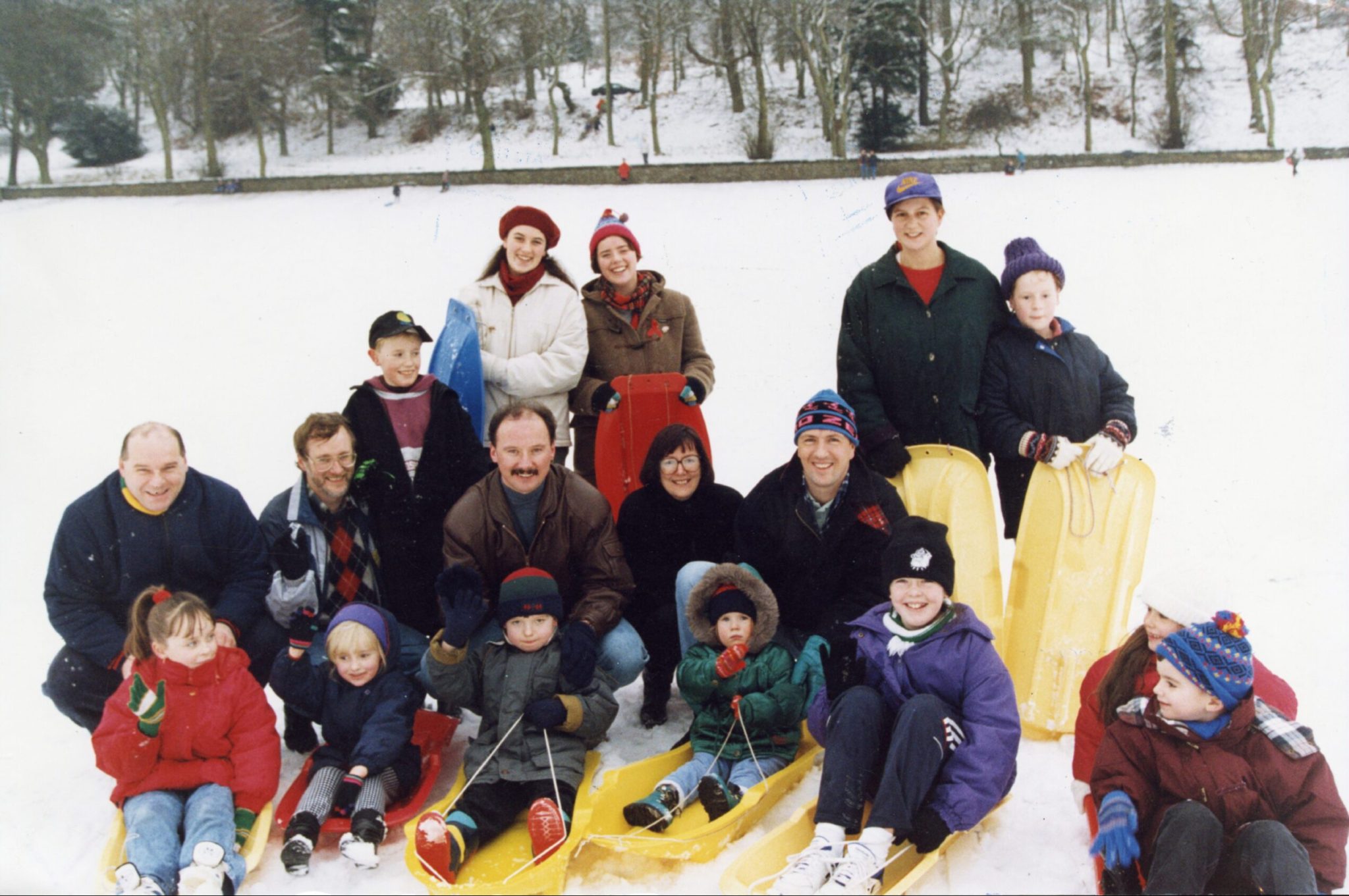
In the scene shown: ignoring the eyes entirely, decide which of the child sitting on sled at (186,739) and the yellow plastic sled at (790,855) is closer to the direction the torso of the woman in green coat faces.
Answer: the yellow plastic sled

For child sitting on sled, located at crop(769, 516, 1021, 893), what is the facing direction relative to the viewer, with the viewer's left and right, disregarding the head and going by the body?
facing the viewer and to the left of the viewer

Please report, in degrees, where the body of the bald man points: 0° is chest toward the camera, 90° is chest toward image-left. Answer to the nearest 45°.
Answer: approximately 0°

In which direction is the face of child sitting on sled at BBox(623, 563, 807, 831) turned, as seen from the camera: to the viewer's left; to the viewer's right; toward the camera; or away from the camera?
toward the camera

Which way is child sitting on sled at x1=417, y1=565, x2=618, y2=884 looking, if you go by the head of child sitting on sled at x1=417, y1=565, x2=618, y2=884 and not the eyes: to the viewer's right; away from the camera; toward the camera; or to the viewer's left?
toward the camera

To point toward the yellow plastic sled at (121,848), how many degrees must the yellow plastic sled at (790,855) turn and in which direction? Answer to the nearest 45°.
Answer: approximately 45° to its right

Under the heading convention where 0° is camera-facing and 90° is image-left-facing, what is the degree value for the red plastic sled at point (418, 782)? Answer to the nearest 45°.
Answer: approximately 45°

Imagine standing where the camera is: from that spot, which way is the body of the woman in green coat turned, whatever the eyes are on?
toward the camera

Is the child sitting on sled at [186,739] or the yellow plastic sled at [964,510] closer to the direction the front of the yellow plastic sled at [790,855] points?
the child sitting on sled

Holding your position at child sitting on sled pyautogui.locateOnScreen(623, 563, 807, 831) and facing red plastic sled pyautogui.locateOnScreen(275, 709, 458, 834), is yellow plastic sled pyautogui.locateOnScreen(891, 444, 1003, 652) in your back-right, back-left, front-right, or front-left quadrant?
back-right

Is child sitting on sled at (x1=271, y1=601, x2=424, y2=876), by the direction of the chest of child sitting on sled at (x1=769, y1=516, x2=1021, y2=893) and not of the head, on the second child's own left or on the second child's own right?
on the second child's own right

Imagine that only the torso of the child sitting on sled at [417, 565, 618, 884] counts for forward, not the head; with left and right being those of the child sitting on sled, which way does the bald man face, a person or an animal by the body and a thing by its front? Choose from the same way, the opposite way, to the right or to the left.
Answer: the same way

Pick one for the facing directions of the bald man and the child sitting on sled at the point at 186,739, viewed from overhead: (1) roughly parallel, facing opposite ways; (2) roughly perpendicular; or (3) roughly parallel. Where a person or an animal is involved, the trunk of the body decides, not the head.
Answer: roughly parallel

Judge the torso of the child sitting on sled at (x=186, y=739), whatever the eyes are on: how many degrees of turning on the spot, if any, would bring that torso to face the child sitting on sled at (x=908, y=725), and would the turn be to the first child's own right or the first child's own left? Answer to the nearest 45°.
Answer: approximately 45° to the first child's own left

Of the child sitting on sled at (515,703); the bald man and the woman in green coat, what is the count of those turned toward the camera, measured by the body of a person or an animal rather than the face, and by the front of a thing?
3
